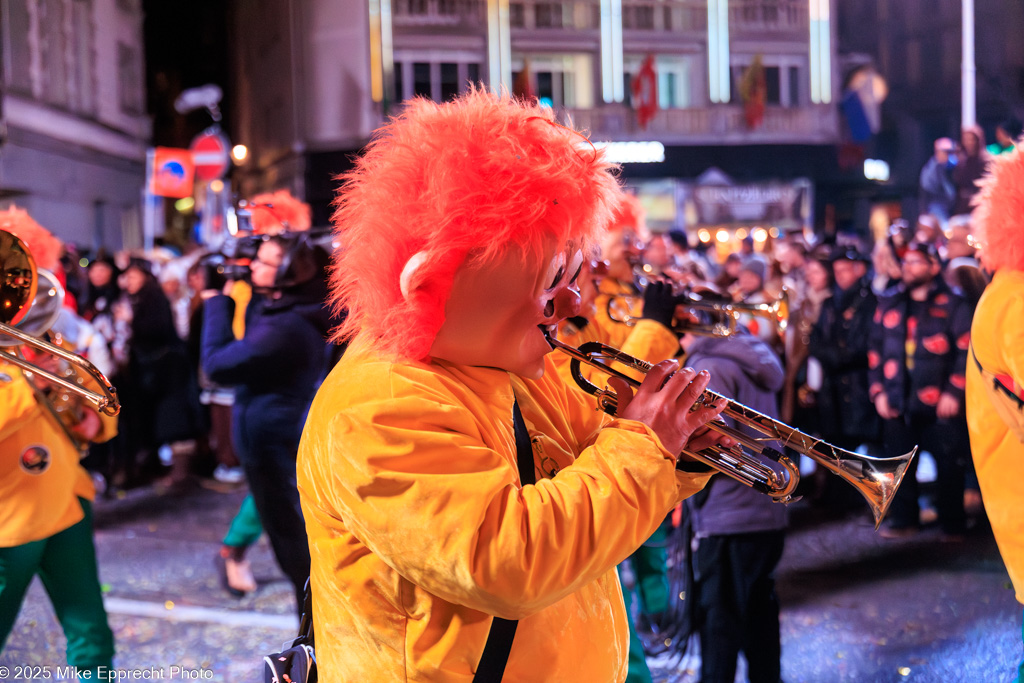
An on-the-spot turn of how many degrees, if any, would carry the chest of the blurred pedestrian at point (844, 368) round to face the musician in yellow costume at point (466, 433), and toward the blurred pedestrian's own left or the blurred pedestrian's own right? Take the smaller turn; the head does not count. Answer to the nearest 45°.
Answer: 0° — they already face them

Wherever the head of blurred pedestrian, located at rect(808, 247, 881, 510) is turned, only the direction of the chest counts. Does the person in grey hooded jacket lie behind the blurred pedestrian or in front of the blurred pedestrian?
in front

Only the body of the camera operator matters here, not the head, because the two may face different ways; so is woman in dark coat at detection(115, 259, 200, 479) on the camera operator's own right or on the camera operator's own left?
on the camera operator's own right

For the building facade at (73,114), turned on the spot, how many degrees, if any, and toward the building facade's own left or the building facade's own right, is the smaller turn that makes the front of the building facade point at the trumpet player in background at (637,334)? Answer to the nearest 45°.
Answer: approximately 45° to the building facade's own right

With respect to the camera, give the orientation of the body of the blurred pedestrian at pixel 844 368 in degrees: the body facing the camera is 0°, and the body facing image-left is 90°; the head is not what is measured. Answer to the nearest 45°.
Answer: approximately 0°

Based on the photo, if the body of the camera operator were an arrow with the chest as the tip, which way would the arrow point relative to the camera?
to the viewer's left

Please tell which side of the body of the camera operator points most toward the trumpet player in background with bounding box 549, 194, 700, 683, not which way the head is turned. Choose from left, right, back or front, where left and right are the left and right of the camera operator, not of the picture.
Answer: back

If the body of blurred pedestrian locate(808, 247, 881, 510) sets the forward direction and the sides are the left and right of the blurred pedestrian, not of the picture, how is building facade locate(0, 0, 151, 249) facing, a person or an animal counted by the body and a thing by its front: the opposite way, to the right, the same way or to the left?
to the left

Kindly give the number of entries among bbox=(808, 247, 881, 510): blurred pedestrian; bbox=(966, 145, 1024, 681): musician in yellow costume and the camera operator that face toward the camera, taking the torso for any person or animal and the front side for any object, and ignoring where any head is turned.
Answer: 1

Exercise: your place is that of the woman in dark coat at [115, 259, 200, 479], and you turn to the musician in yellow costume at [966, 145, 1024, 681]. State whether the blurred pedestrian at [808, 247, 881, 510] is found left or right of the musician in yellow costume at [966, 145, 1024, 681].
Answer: left
